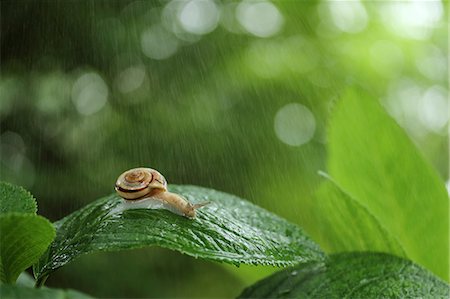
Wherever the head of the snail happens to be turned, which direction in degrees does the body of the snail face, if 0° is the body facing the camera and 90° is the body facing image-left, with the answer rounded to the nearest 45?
approximately 270°
